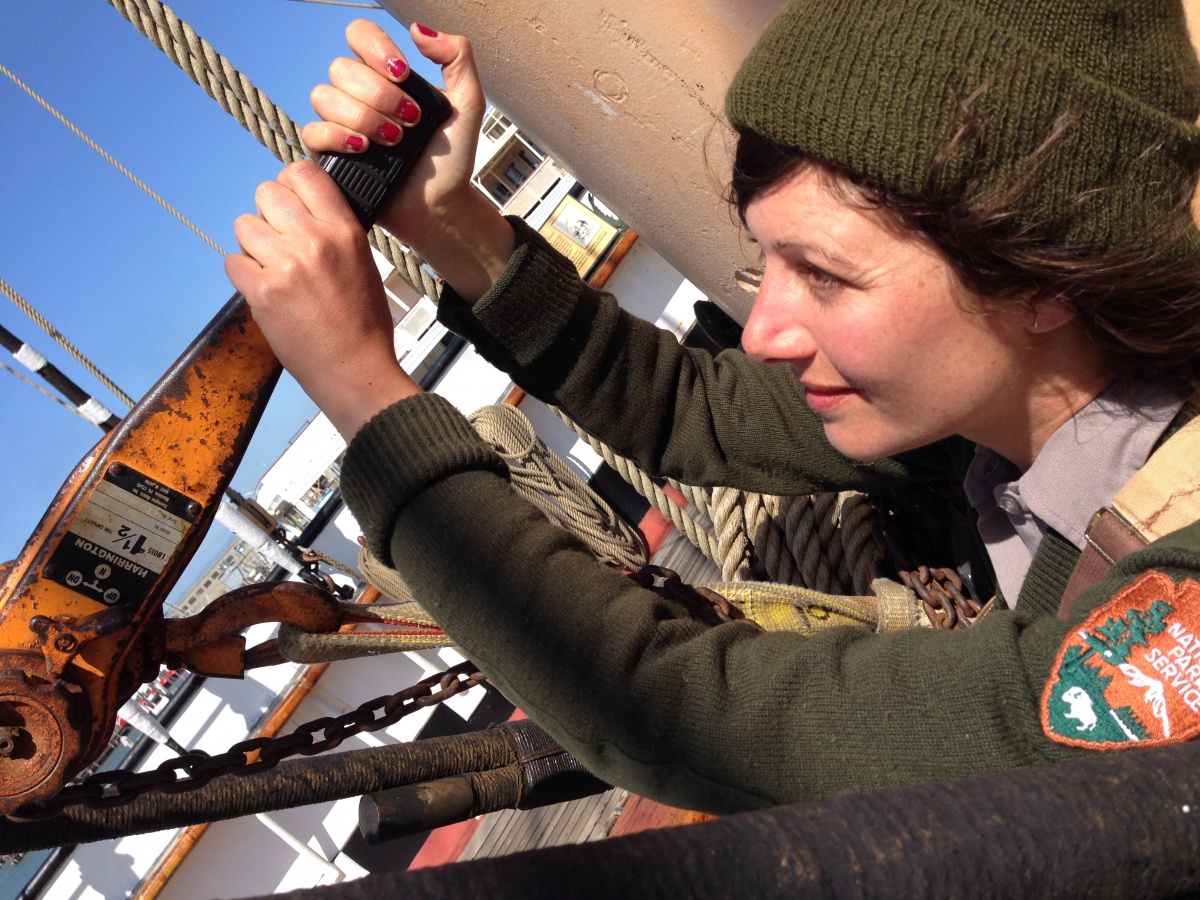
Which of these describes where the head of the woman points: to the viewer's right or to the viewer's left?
to the viewer's left

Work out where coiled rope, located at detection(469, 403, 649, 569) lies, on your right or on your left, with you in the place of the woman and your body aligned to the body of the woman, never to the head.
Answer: on your right

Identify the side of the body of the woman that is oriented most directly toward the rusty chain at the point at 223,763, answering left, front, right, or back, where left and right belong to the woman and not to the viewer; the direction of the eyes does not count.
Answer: front

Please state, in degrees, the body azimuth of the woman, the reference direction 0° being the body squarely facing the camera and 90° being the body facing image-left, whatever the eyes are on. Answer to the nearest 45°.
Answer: approximately 90°

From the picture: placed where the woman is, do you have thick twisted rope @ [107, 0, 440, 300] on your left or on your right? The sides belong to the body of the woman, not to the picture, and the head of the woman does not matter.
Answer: on your right
